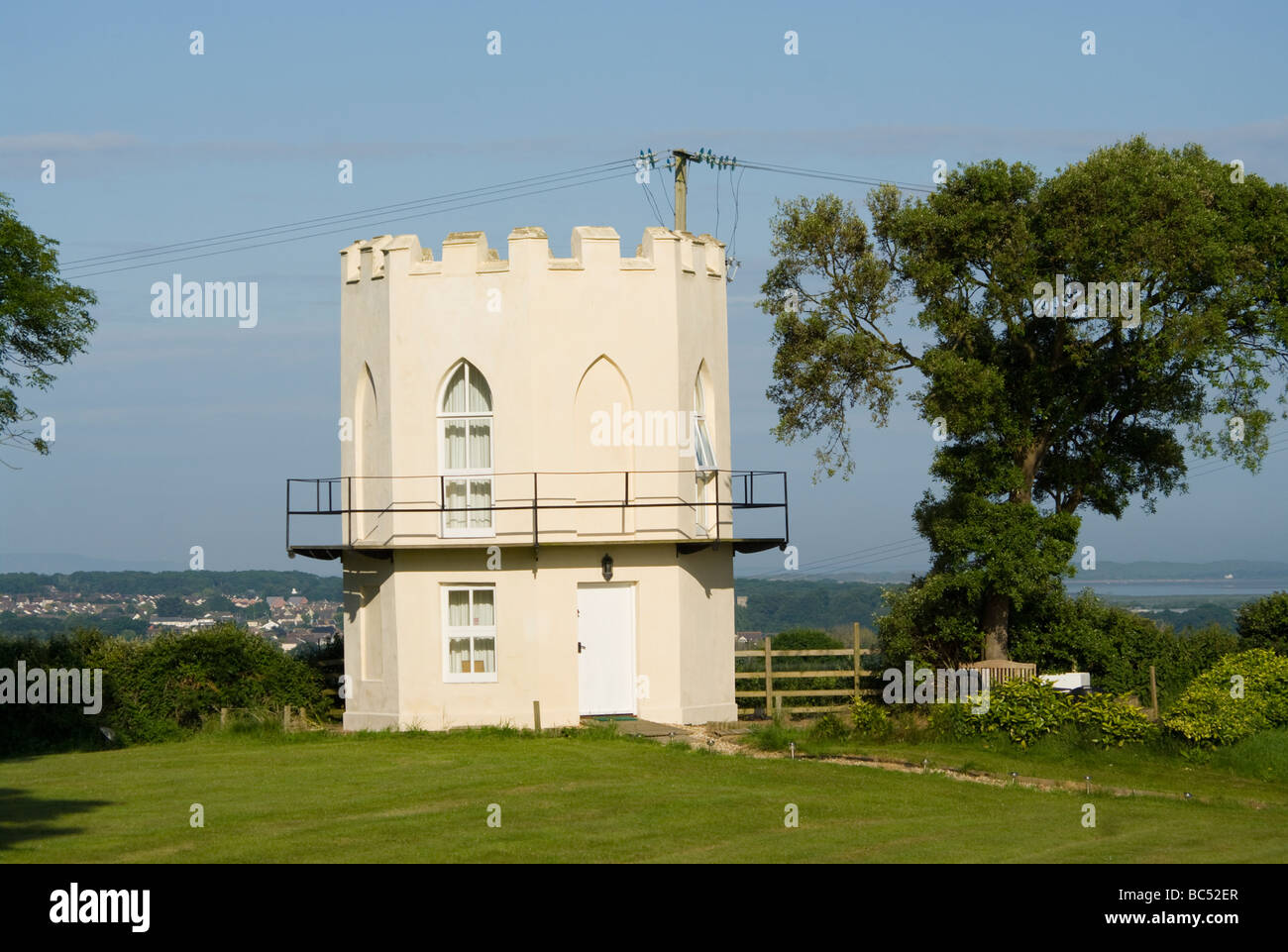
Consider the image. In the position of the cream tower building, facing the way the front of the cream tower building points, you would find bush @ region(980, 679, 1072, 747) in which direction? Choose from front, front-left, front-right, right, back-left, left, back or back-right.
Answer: front-left

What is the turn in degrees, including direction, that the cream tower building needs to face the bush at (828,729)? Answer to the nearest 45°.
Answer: approximately 45° to its left

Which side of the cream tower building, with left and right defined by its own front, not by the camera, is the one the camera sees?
front

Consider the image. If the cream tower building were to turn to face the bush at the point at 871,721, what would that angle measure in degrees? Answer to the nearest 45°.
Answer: approximately 45° to its left

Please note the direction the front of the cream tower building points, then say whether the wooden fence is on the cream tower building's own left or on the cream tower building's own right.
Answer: on the cream tower building's own left

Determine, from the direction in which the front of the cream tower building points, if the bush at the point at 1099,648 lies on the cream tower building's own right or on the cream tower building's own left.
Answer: on the cream tower building's own left

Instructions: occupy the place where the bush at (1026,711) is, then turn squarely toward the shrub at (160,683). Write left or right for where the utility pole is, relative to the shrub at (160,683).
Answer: right

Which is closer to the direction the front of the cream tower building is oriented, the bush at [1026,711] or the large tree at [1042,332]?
the bush

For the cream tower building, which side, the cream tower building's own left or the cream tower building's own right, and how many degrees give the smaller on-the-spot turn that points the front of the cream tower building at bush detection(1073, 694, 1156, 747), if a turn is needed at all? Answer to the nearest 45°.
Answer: approximately 45° to the cream tower building's own left

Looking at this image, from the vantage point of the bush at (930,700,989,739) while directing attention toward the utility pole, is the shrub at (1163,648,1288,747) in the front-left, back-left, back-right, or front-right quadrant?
back-right
